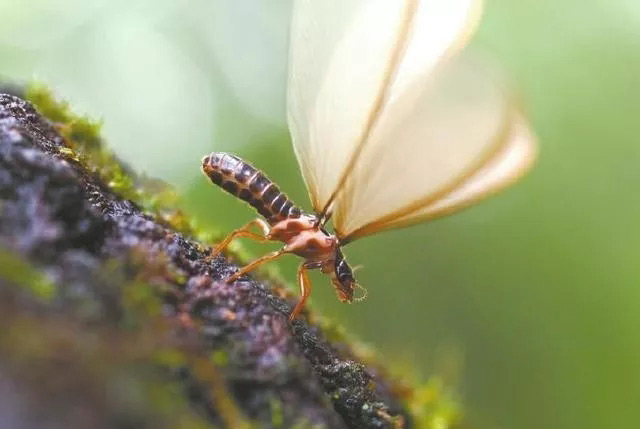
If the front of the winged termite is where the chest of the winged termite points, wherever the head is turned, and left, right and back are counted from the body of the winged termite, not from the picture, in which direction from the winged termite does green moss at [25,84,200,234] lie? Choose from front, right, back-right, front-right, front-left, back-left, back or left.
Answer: back

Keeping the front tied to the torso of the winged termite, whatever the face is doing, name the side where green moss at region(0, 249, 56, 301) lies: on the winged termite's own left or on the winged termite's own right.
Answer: on the winged termite's own right

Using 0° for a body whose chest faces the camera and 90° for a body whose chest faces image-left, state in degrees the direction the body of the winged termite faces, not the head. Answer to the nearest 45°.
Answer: approximately 270°
